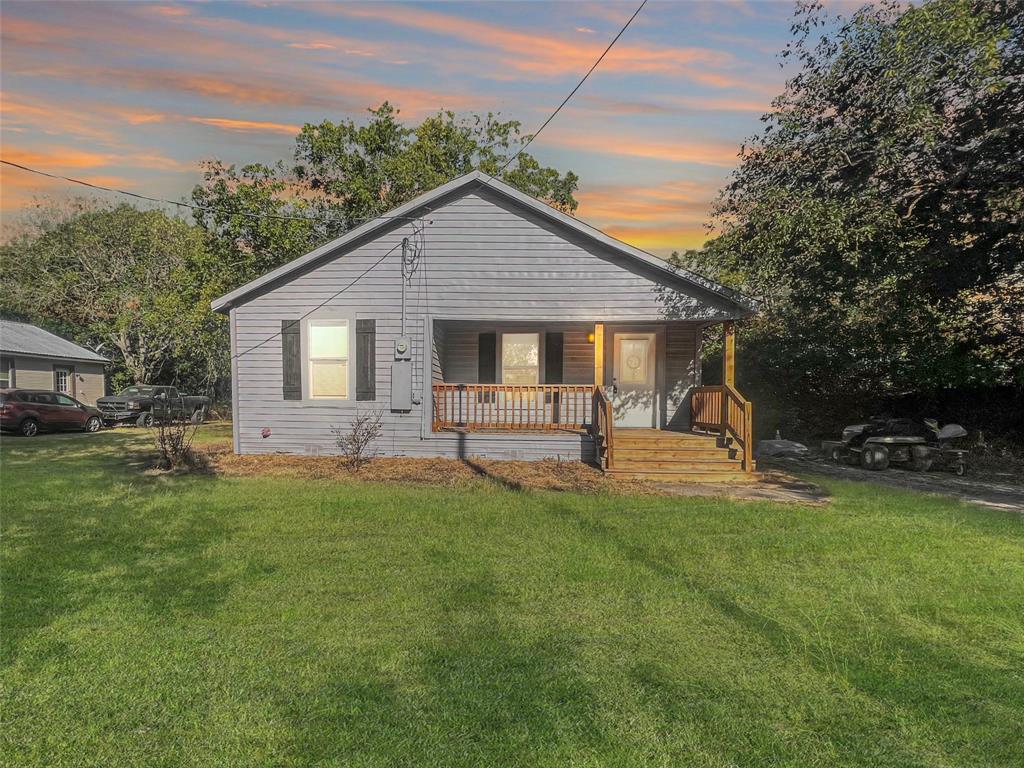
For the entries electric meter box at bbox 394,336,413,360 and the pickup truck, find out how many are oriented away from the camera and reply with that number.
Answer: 0

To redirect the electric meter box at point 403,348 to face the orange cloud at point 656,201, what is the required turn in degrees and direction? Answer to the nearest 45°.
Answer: approximately 135° to its left

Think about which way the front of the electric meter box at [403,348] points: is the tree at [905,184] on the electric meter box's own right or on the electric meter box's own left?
on the electric meter box's own left

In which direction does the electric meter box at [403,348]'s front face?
toward the camera

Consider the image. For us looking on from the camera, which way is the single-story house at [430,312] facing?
facing the viewer

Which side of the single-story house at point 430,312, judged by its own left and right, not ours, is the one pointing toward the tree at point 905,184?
left

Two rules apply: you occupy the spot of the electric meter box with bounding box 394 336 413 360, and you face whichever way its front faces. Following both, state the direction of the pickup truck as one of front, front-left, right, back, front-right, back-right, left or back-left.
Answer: back-right

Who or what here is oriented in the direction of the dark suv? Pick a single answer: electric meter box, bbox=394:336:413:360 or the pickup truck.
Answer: the pickup truck

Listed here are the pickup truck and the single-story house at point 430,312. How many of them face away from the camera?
0

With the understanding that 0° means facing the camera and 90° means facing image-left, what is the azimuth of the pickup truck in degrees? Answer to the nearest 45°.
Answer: approximately 45°

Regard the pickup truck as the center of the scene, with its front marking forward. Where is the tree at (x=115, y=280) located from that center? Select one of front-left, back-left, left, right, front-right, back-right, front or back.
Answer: back-right
